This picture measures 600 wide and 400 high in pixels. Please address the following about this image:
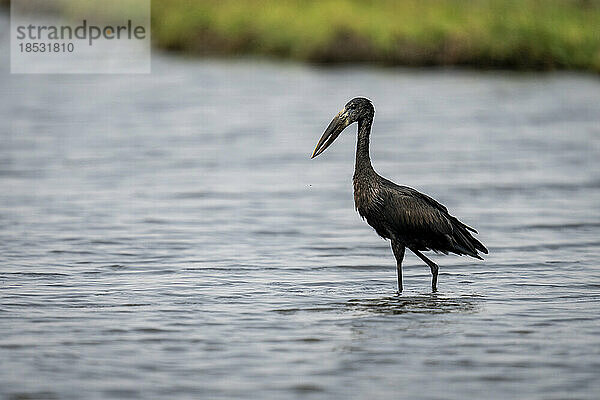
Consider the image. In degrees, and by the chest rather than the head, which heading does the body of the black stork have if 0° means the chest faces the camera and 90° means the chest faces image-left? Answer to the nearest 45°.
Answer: approximately 90°
